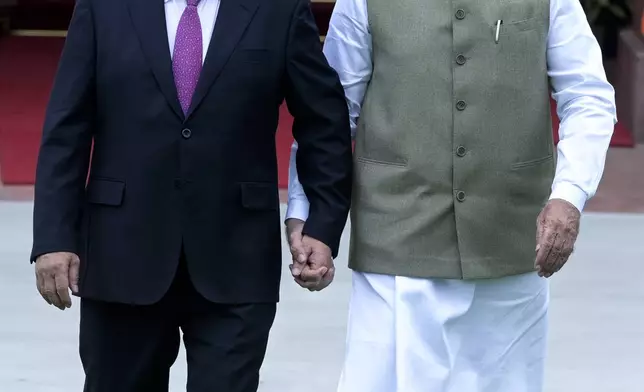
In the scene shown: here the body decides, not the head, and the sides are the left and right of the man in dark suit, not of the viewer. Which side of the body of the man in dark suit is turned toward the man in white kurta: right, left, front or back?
left

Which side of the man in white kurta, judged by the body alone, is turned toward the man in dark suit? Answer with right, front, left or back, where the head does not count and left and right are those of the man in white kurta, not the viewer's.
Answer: right

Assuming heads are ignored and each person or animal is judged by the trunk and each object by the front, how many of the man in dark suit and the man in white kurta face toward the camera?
2
